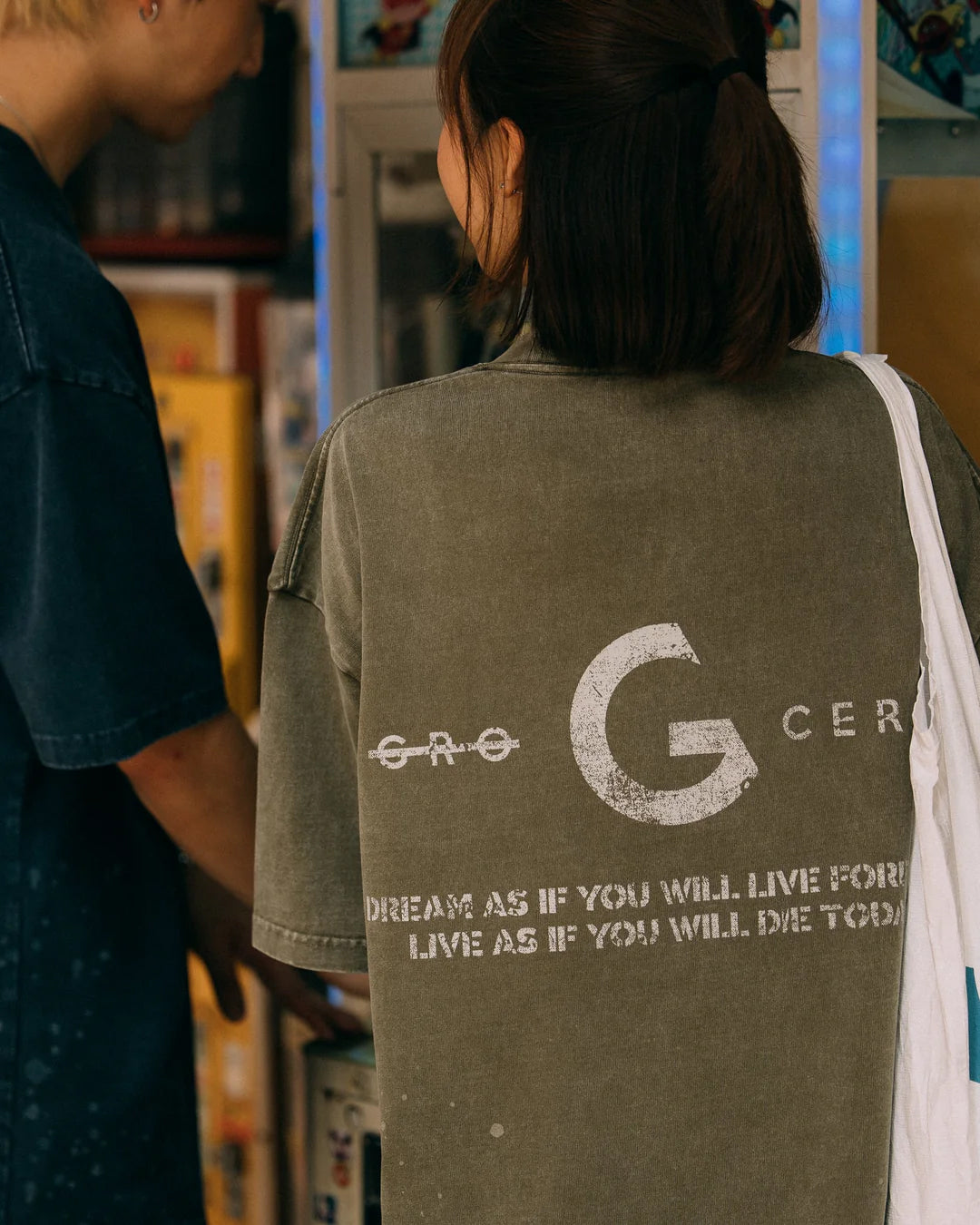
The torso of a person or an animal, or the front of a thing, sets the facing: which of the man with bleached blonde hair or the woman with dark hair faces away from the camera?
the woman with dark hair

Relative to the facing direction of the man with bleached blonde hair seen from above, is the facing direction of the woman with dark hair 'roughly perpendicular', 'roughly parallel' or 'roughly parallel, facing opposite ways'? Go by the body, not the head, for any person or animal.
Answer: roughly perpendicular

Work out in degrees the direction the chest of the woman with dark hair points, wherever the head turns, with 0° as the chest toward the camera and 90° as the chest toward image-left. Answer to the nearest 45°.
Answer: approximately 180°

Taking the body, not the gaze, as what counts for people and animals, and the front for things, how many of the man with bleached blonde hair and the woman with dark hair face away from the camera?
1

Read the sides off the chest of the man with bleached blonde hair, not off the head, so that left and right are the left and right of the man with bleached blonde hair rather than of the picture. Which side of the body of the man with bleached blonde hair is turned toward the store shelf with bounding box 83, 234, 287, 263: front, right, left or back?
left

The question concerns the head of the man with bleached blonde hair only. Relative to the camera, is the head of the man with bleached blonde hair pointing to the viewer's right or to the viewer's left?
to the viewer's right

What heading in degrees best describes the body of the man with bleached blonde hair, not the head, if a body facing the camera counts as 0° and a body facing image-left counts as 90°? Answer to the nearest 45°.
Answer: approximately 270°
